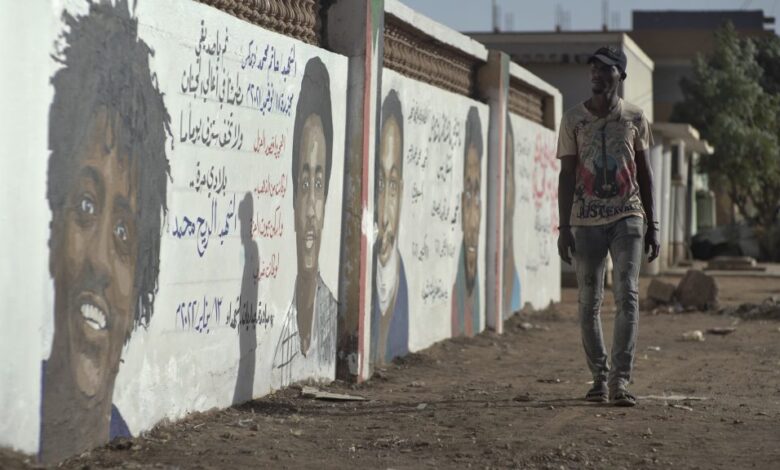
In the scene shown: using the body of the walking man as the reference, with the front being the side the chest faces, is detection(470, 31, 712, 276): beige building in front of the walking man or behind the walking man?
behind

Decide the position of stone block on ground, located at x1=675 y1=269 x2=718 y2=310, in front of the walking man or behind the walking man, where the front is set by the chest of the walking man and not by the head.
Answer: behind

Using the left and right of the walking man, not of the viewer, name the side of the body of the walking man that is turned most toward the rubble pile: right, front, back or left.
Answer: back

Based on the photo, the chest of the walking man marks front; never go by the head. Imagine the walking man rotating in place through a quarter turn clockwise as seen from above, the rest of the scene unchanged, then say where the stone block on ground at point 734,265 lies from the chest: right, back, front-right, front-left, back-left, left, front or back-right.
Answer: right

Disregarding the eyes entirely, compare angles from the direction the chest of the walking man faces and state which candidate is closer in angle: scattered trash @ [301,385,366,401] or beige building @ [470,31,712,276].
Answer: the scattered trash

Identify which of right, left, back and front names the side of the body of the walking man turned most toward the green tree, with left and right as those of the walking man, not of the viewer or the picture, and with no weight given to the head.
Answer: back

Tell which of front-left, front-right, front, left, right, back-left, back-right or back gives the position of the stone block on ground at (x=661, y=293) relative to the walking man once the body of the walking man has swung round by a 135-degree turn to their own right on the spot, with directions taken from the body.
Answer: front-right

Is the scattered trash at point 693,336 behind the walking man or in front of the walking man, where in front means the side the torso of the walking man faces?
behind

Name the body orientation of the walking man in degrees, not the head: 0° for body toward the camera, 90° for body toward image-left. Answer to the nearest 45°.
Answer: approximately 0°

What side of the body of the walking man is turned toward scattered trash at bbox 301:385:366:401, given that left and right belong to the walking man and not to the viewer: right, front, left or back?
right
